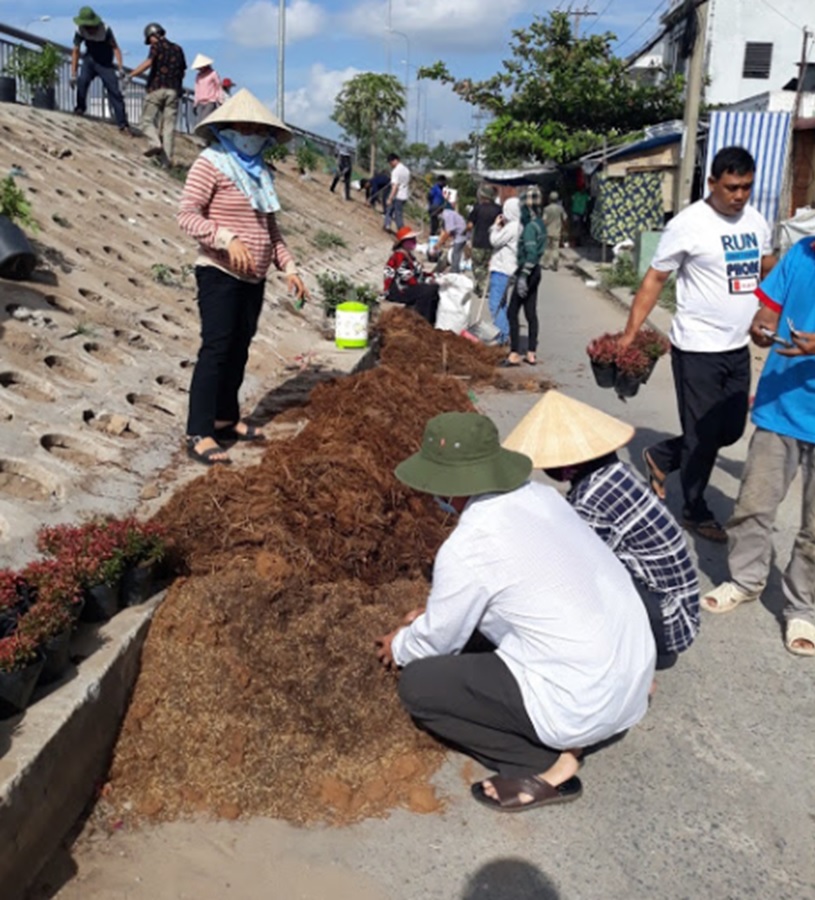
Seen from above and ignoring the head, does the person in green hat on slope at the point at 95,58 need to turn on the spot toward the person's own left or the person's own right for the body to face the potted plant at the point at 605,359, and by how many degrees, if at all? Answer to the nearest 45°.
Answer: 0° — they already face it

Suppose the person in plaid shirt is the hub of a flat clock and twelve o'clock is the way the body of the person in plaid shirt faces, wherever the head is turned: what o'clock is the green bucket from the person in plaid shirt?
The green bucket is roughly at 2 o'clock from the person in plaid shirt.

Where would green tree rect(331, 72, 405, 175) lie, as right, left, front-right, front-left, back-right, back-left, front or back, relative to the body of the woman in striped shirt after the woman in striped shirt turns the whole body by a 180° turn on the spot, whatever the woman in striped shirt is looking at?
front-right

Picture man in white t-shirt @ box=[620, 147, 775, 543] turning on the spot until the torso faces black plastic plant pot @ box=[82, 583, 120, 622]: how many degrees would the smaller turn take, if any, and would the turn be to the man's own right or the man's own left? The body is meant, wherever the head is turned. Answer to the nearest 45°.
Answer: approximately 90° to the man's own right

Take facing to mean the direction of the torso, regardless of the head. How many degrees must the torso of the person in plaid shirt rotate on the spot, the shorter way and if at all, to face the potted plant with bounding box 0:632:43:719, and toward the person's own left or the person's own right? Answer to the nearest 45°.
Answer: approximately 45° to the person's own left

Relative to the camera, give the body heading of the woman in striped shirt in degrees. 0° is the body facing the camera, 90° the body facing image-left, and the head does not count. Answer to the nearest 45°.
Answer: approximately 315°
